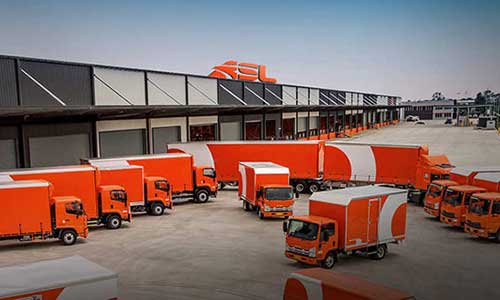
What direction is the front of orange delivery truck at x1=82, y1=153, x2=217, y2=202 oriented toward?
to the viewer's right

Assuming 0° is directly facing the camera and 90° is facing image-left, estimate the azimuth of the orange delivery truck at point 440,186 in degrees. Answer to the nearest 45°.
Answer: approximately 45°

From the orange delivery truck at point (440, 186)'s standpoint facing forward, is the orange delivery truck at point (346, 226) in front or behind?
in front

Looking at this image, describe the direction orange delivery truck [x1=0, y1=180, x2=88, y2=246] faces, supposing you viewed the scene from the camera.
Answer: facing to the right of the viewer

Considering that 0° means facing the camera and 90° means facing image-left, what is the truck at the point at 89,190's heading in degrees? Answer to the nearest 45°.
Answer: approximately 270°

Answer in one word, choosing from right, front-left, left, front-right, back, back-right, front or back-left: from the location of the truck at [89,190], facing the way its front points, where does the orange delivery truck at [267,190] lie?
front

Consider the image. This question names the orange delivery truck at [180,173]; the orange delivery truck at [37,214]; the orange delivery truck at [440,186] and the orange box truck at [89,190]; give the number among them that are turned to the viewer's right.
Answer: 3

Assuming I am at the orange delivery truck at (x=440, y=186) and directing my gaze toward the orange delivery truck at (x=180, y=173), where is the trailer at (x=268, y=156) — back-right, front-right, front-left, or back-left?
front-right

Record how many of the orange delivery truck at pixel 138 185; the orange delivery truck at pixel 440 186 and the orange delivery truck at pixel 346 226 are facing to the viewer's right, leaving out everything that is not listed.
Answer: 1

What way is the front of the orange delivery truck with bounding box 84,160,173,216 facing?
to the viewer's right

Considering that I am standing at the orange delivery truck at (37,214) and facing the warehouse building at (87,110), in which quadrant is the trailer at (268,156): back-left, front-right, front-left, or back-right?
front-right

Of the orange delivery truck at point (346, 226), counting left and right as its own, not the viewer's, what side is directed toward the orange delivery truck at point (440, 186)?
back
